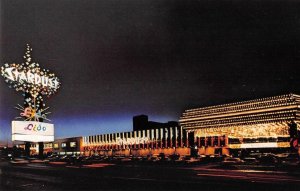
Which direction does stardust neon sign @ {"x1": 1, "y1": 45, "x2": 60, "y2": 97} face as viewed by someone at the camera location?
facing the viewer and to the right of the viewer
